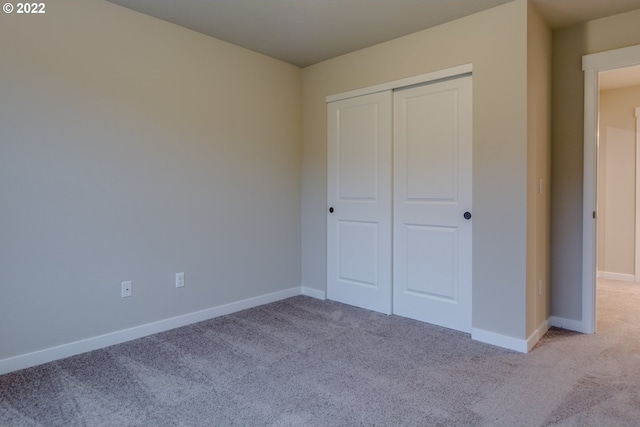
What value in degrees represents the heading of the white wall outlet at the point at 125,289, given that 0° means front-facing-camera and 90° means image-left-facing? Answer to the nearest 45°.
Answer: approximately 315°

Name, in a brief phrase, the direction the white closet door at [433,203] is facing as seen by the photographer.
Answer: facing the viewer and to the left of the viewer

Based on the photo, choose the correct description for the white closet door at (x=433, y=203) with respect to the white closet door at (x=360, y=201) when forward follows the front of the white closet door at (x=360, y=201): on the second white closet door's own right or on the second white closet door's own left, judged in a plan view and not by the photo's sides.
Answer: on the second white closet door's own left

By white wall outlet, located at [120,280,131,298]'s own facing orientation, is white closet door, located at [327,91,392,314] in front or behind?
in front

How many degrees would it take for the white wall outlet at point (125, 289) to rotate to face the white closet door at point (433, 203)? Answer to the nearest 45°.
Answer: approximately 45° to its left

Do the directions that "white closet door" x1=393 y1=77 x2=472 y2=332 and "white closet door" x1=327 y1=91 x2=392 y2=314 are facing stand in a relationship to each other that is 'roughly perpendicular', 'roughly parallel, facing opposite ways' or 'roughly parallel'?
roughly parallel

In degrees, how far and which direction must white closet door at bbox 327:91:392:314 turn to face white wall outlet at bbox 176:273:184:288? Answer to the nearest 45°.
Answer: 0° — it already faces it

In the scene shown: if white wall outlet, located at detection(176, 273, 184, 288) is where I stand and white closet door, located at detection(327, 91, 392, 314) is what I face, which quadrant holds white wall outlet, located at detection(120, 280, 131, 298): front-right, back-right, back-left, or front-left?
back-right

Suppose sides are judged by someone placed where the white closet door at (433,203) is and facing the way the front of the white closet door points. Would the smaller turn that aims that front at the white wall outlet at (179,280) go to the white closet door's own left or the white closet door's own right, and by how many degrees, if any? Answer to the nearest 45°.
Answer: approximately 45° to the white closet door's own right

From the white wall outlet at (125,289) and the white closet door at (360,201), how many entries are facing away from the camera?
0

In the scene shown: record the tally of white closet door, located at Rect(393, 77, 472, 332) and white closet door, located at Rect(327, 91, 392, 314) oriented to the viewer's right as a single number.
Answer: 0
